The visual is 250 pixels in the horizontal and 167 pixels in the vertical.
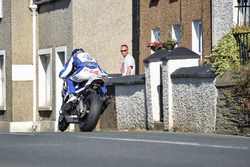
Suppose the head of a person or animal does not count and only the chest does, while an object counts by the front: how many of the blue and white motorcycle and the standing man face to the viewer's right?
0
